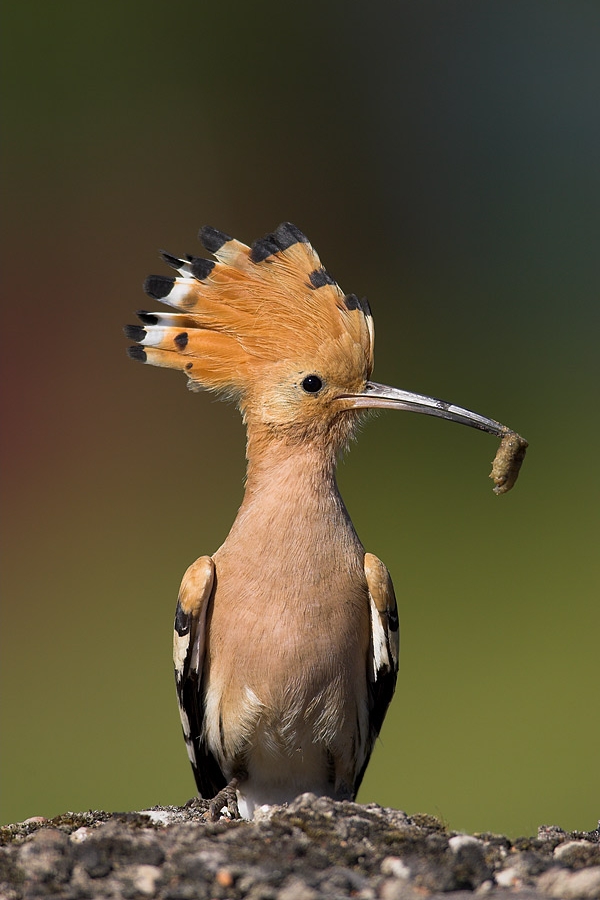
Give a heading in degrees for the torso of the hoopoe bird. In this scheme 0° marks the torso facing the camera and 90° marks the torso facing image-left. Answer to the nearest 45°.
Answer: approximately 0°
